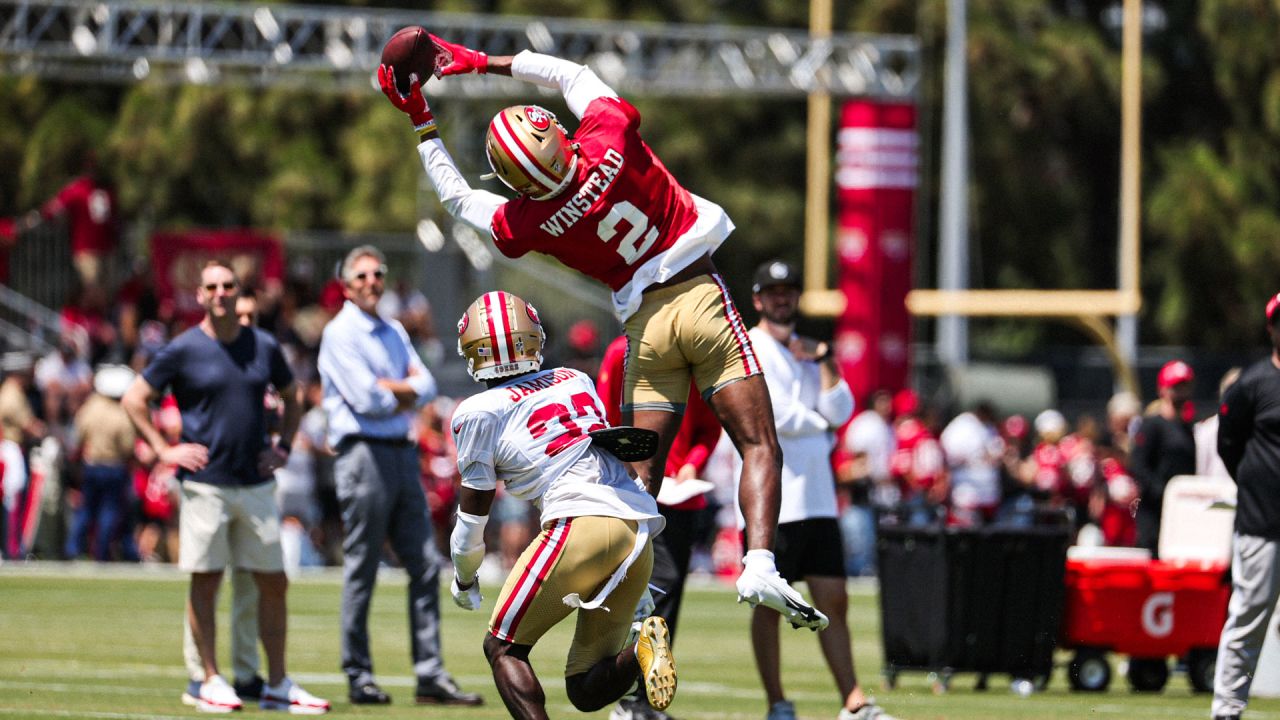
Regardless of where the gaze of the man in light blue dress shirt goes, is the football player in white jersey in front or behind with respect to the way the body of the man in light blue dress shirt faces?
in front

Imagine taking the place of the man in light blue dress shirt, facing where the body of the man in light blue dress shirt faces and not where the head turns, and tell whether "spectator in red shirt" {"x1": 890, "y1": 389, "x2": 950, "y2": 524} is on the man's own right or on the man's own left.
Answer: on the man's own left

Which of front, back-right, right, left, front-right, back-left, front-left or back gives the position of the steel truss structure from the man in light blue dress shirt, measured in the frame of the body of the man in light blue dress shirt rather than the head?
back-left

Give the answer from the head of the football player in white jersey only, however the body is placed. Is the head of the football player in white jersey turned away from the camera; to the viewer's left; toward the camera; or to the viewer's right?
away from the camera

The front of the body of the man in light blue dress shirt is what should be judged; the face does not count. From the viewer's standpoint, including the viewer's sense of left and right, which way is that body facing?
facing the viewer and to the right of the viewer

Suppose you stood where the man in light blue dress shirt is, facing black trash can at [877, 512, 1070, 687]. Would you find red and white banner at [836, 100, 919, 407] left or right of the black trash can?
left

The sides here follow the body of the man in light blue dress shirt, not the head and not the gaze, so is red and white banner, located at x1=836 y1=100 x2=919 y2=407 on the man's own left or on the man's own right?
on the man's own left
